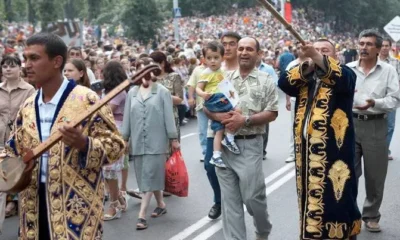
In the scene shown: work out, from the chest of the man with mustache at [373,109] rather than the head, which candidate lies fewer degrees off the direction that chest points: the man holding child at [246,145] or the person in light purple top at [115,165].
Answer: the man holding child

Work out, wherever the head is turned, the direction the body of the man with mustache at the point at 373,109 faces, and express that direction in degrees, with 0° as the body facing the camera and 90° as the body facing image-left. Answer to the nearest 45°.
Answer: approximately 45°

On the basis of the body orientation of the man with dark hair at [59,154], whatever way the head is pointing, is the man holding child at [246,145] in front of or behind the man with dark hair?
behind

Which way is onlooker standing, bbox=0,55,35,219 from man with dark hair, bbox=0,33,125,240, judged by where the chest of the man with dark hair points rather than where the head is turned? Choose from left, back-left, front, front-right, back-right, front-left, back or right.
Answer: back-right

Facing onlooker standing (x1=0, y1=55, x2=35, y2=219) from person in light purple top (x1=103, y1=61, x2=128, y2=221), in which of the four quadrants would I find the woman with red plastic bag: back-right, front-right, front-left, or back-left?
back-left

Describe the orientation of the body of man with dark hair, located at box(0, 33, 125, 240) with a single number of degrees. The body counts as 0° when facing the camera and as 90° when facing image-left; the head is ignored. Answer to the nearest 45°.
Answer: approximately 45°
